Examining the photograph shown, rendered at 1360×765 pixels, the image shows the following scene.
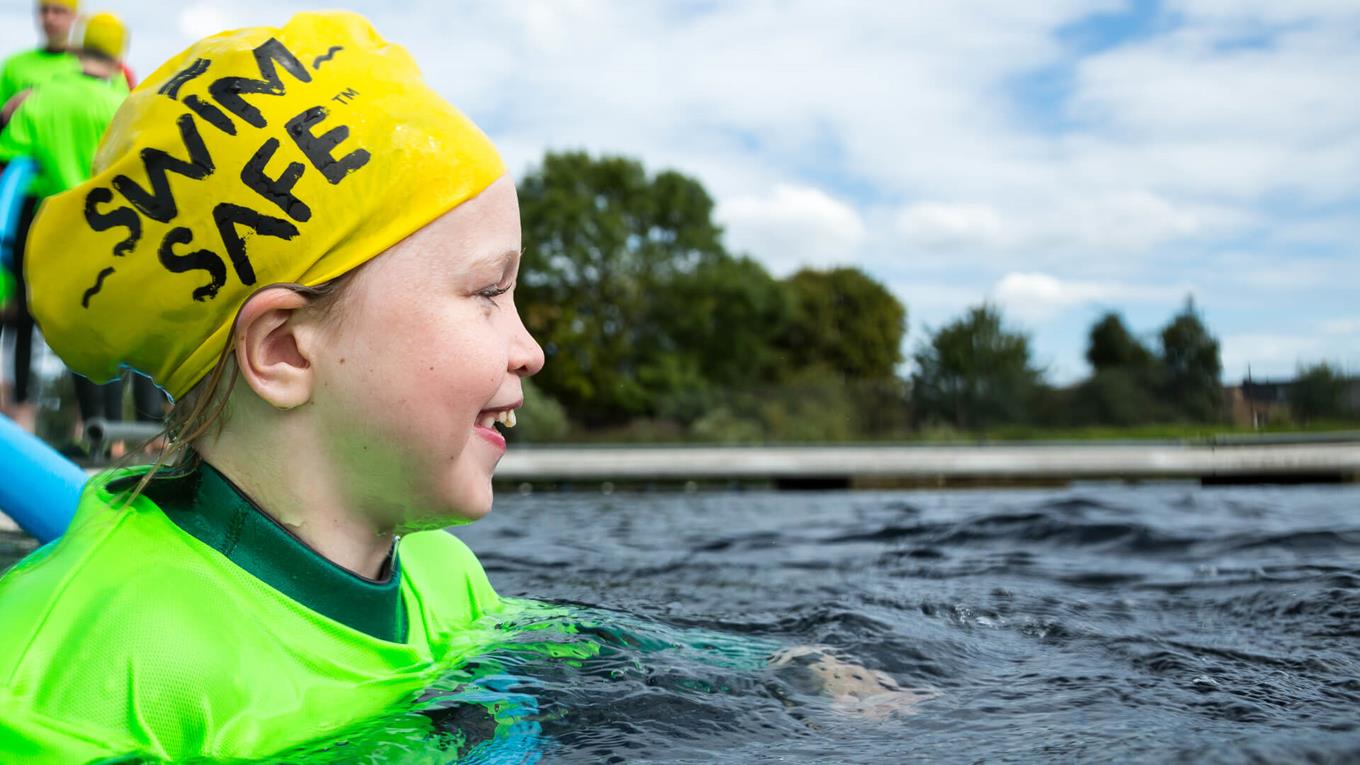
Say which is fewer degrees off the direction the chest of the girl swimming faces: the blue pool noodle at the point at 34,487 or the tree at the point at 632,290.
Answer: the tree

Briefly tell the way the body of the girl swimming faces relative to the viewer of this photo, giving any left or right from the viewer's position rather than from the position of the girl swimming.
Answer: facing to the right of the viewer

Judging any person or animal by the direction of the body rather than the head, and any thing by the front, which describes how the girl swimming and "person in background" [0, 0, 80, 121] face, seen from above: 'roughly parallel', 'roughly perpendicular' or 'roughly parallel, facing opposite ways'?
roughly perpendicular

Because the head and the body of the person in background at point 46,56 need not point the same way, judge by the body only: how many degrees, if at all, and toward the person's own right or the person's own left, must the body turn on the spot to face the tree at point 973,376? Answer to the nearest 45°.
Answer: approximately 135° to the person's own left

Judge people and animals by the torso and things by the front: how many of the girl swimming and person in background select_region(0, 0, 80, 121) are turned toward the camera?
1

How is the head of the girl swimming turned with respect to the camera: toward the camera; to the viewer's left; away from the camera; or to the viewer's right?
to the viewer's right

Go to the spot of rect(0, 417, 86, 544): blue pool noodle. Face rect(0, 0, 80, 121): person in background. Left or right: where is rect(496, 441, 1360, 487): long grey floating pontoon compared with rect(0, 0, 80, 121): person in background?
right

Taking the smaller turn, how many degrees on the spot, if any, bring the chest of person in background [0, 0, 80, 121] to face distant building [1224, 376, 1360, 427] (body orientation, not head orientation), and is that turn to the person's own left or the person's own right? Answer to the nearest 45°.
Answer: approximately 90° to the person's own left

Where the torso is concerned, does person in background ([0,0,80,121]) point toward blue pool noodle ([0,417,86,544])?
yes

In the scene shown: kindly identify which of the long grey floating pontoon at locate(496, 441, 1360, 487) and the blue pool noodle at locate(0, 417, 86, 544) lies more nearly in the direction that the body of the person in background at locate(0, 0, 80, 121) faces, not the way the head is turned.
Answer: the blue pool noodle

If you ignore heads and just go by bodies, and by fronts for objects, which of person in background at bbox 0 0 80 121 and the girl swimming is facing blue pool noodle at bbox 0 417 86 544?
the person in background

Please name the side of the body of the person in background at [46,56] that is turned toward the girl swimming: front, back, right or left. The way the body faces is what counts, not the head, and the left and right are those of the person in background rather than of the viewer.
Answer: front
